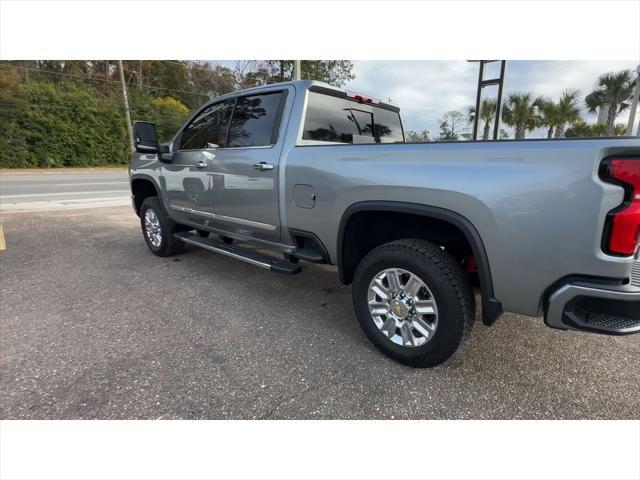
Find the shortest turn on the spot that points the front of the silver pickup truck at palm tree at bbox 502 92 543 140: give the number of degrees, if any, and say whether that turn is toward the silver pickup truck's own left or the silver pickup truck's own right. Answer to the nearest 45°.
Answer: approximately 45° to the silver pickup truck's own right

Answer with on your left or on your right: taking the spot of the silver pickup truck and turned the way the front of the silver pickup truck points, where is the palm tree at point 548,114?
on your right

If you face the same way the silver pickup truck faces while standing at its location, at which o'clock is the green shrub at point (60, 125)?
The green shrub is roughly at 12 o'clock from the silver pickup truck.

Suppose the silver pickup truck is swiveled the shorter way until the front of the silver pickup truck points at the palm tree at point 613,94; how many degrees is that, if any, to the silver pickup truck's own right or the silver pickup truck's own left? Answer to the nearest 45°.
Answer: approximately 90° to the silver pickup truck's own right

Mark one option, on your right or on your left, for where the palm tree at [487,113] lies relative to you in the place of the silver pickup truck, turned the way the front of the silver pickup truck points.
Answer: on your right

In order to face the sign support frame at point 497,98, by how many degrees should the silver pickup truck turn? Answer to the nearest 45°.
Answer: approximately 45° to its right

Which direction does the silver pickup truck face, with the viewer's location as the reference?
facing away from the viewer and to the left of the viewer
